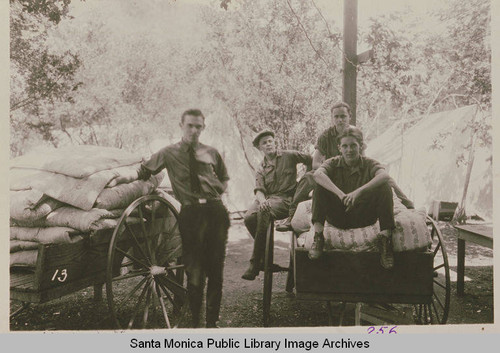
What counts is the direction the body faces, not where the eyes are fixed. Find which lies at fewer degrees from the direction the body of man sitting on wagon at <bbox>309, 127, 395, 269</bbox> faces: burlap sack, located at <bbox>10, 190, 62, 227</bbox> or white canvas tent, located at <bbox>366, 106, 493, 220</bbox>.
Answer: the burlap sack

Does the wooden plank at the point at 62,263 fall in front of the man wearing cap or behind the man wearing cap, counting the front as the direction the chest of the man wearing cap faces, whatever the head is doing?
in front

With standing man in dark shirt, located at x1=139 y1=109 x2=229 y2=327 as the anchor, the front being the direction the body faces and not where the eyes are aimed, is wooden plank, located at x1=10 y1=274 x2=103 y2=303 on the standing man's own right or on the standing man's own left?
on the standing man's own right

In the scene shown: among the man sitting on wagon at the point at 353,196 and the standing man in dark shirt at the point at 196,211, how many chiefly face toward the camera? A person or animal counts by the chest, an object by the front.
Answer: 2

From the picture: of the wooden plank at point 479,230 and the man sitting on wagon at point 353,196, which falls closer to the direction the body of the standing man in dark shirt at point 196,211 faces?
the man sitting on wagon

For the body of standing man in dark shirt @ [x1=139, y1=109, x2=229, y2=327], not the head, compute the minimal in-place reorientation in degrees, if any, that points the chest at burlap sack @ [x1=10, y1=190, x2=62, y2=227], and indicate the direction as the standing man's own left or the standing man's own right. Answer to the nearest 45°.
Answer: approximately 90° to the standing man's own right

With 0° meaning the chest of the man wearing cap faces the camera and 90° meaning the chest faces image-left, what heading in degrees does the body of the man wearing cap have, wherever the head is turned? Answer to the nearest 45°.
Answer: approximately 45°

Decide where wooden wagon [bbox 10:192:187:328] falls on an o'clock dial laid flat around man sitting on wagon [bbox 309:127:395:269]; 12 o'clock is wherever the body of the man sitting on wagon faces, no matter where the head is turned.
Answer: The wooden wagon is roughly at 3 o'clock from the man sitting on wagon.

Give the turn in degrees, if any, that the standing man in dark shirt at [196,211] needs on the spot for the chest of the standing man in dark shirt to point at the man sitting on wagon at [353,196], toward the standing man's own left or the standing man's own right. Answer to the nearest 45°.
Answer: approximately 45° to the standing man's own left
